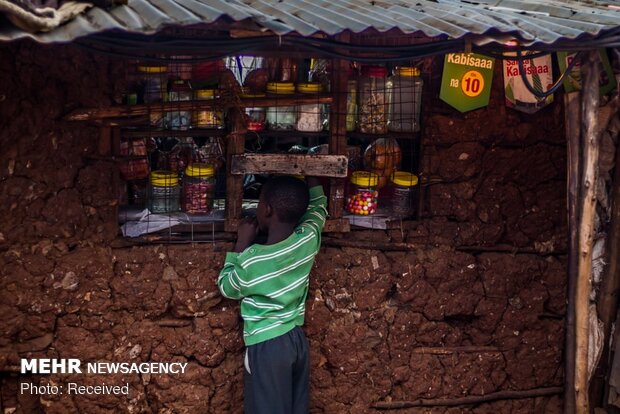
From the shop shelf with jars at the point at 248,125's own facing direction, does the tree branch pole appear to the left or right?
on its left

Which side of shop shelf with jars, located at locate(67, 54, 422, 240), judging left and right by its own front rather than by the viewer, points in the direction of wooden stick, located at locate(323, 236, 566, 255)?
left

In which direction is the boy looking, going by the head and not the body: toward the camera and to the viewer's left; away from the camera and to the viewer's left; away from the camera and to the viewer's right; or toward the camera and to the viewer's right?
away from the camera and to the viewer's left

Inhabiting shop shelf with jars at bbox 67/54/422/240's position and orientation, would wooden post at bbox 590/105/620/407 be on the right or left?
on its left

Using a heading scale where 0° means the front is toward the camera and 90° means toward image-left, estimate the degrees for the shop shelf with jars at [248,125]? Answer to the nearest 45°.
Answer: approximately 0°
